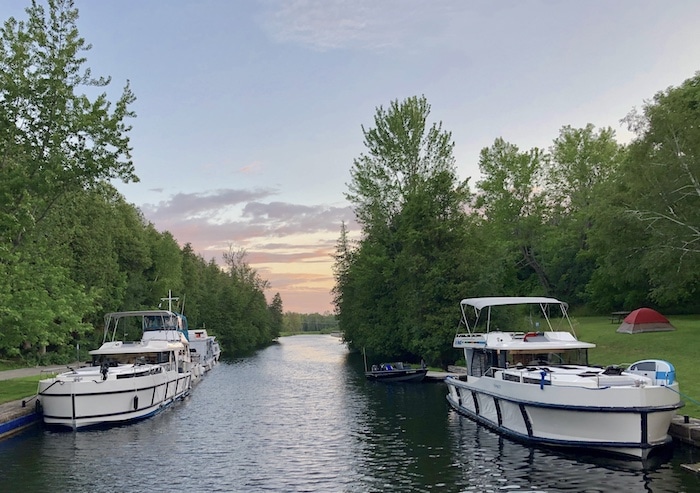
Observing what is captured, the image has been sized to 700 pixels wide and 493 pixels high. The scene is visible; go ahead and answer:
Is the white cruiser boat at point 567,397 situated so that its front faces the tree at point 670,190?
no

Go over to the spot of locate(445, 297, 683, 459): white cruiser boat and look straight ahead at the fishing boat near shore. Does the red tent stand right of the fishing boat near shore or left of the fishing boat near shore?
right

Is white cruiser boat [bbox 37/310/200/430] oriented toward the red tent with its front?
no

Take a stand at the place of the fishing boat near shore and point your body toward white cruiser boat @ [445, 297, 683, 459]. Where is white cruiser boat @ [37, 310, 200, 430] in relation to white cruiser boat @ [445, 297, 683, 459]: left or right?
right
